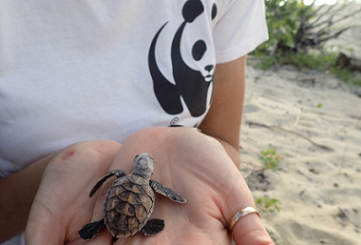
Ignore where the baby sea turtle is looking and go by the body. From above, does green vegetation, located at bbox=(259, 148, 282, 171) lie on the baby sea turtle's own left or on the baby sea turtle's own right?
on the baby sea turtle's own right

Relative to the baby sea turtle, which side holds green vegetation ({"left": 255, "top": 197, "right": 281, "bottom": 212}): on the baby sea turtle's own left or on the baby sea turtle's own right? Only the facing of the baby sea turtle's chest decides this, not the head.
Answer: on the baby sea turtle's own right

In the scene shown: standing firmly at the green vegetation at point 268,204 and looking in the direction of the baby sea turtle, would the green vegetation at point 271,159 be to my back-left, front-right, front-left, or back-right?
back-right

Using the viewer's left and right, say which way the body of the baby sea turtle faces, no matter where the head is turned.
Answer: facing away from the viewer

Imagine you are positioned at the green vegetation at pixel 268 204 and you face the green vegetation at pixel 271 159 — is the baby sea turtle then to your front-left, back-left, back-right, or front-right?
back-left
